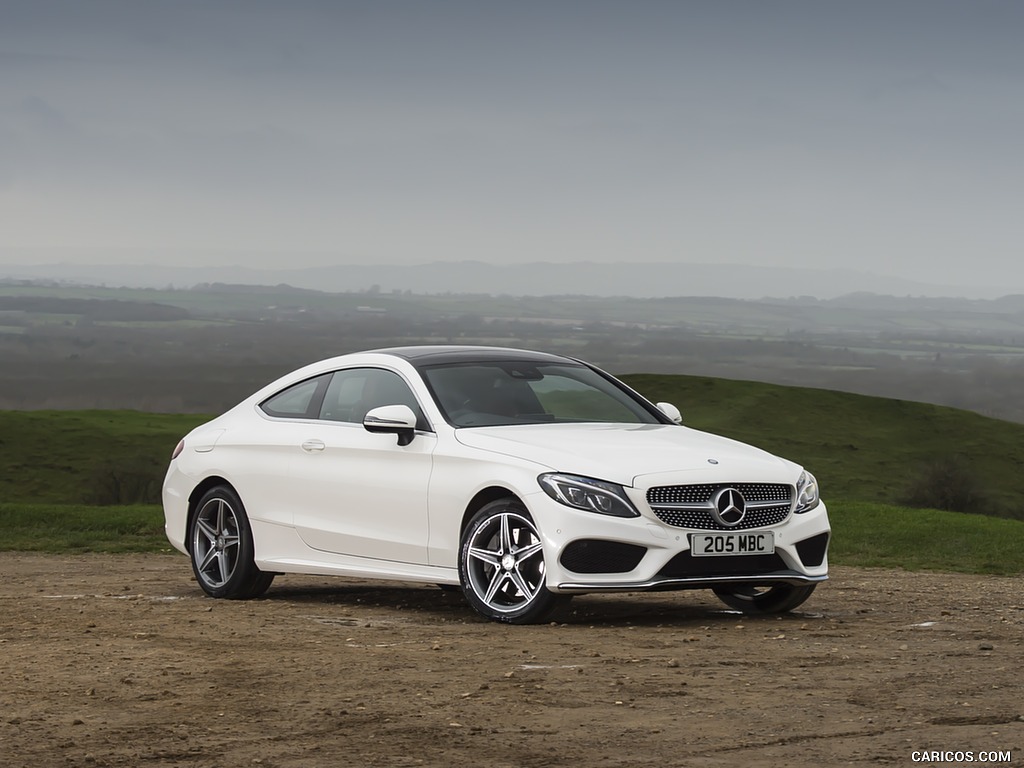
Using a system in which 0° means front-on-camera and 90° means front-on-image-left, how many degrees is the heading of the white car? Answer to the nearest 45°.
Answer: approximately 315°

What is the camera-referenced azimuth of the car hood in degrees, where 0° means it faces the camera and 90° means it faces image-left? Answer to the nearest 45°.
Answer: approximately 315°
